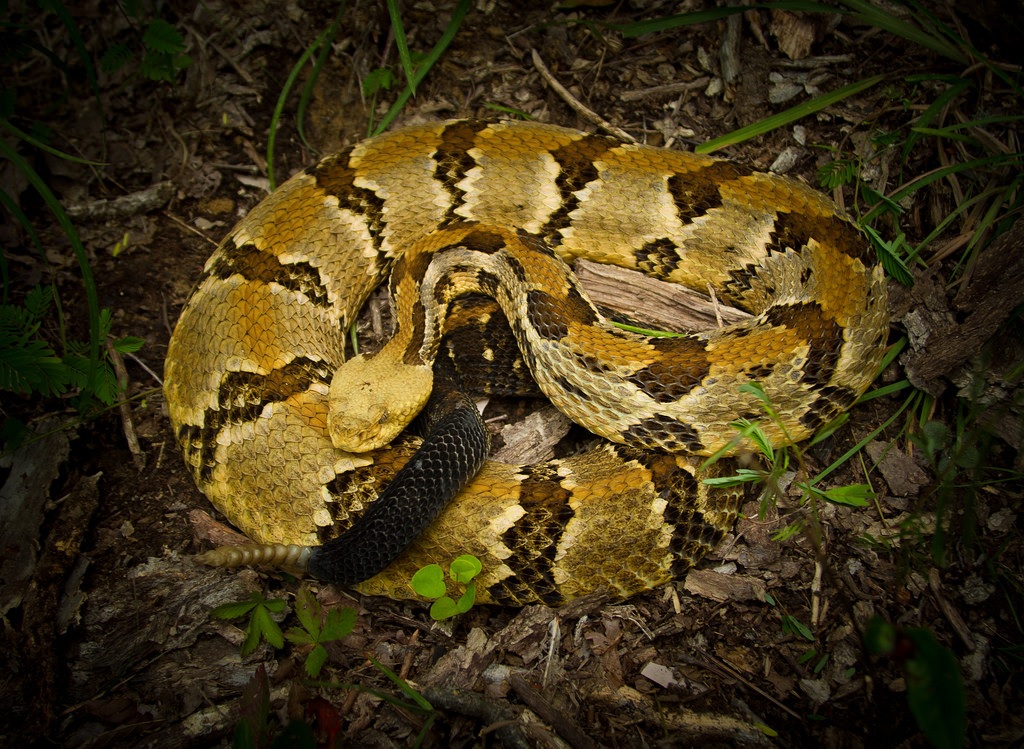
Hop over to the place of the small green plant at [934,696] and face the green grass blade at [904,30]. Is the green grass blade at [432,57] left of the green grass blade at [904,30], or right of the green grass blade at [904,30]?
left
